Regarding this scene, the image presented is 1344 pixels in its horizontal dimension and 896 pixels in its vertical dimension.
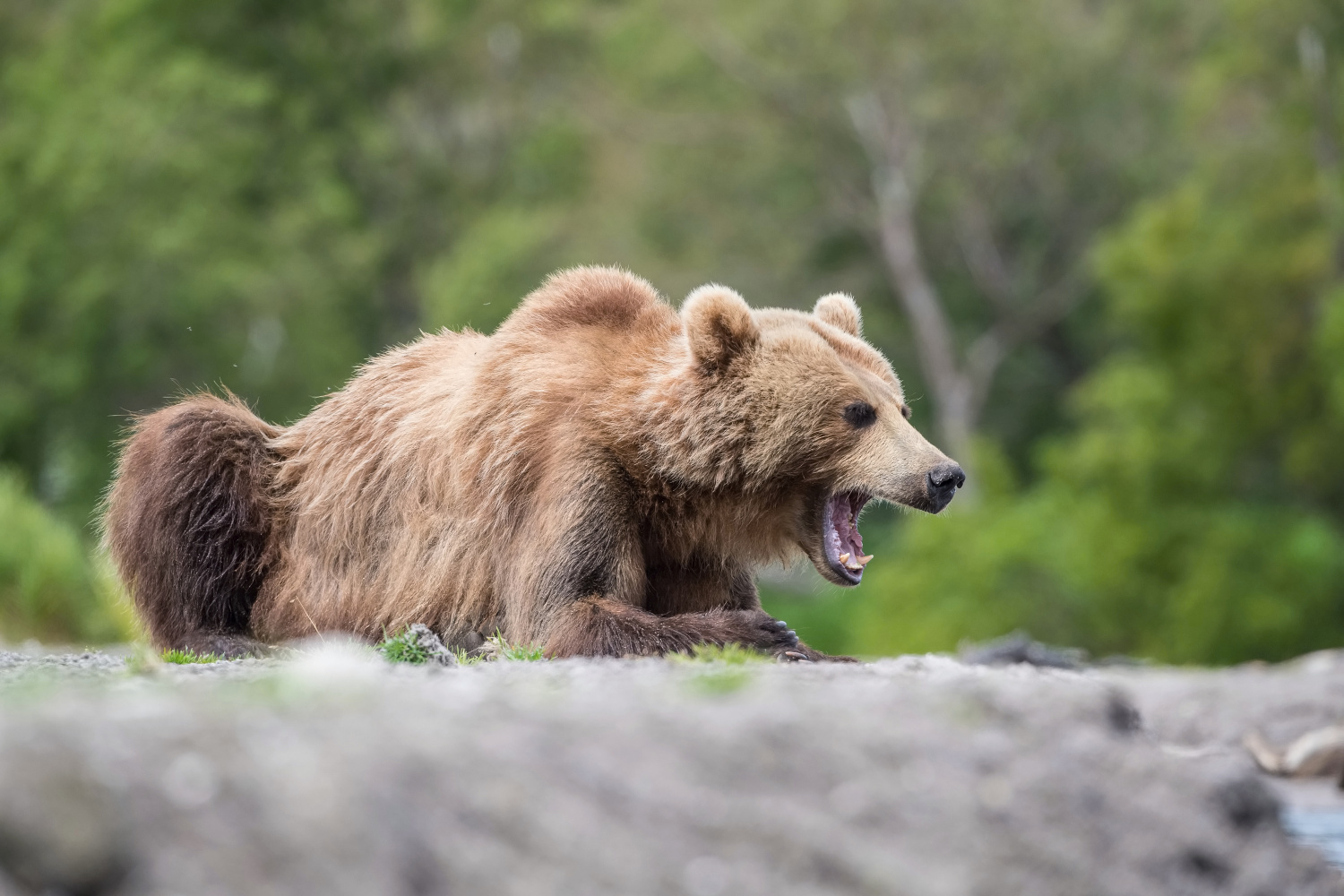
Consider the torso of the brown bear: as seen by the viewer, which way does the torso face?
to the viewer's right

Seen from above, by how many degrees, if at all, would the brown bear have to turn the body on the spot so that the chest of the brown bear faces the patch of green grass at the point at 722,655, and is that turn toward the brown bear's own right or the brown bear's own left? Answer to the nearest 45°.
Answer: approximately 45° to the brown bear's own right
